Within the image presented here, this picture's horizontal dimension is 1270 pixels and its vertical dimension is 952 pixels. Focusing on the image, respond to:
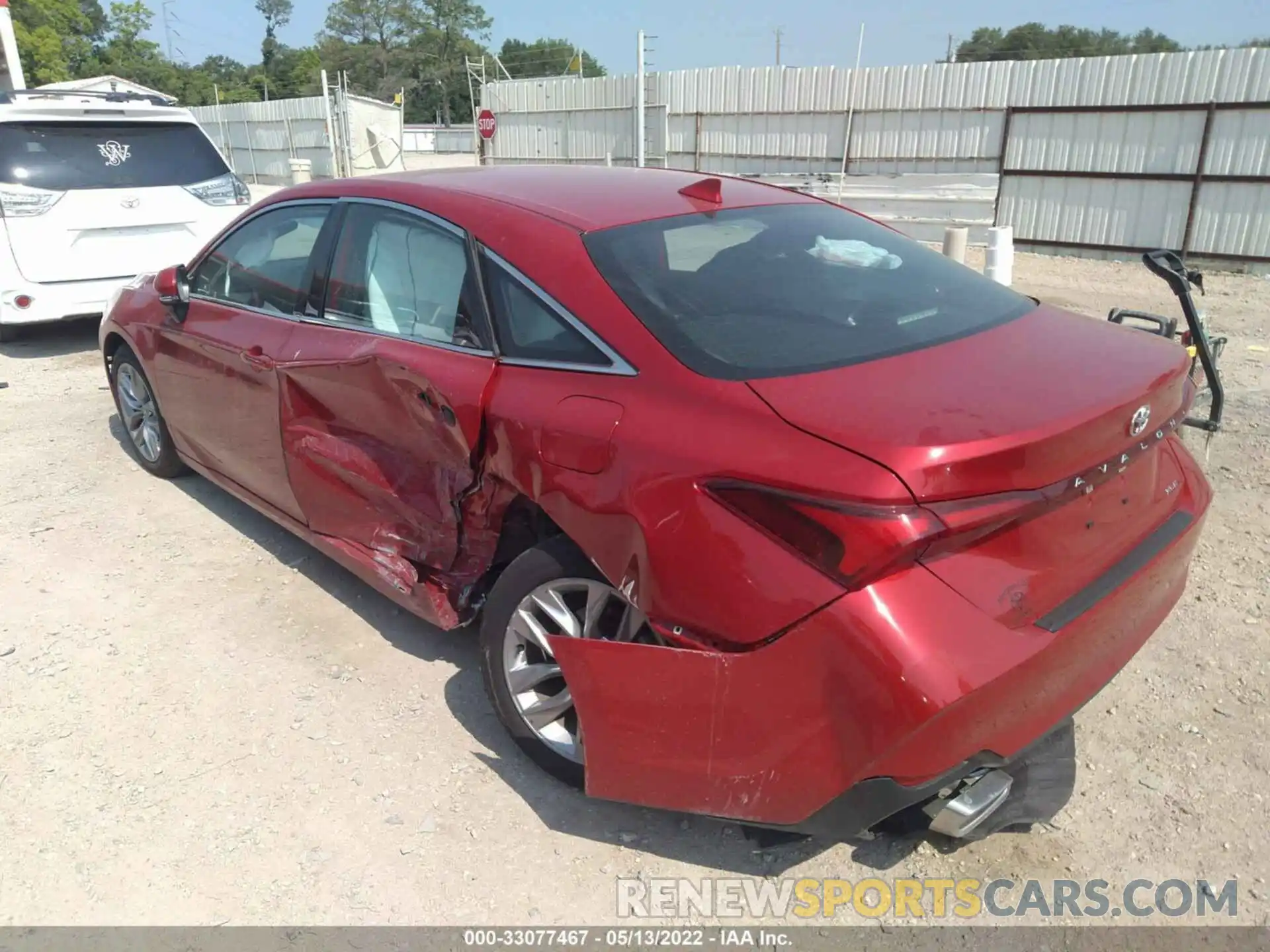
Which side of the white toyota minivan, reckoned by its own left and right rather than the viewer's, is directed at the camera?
back

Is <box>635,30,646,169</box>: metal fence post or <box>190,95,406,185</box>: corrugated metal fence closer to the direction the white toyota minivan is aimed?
the corrugated metal fence

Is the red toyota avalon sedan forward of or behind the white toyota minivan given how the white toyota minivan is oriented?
behind

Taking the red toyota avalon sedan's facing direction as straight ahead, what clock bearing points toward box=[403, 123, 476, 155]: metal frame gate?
The metal frame gate is roughly at 1 o'clock from the red toyota avalon sedan.

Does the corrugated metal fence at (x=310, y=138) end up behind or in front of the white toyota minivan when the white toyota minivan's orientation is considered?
in front

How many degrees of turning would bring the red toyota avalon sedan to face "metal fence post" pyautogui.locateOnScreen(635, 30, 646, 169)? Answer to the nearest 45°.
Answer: approximately 45° to its right

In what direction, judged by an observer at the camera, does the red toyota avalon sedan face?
facing away from the viewer and to the left of the viewer

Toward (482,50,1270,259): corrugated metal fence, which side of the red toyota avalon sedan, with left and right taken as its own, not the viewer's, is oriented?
right

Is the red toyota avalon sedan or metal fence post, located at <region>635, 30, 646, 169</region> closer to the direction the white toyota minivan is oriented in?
the metal fence post

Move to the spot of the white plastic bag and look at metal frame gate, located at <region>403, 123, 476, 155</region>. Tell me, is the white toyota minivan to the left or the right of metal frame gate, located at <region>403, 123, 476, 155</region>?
left
